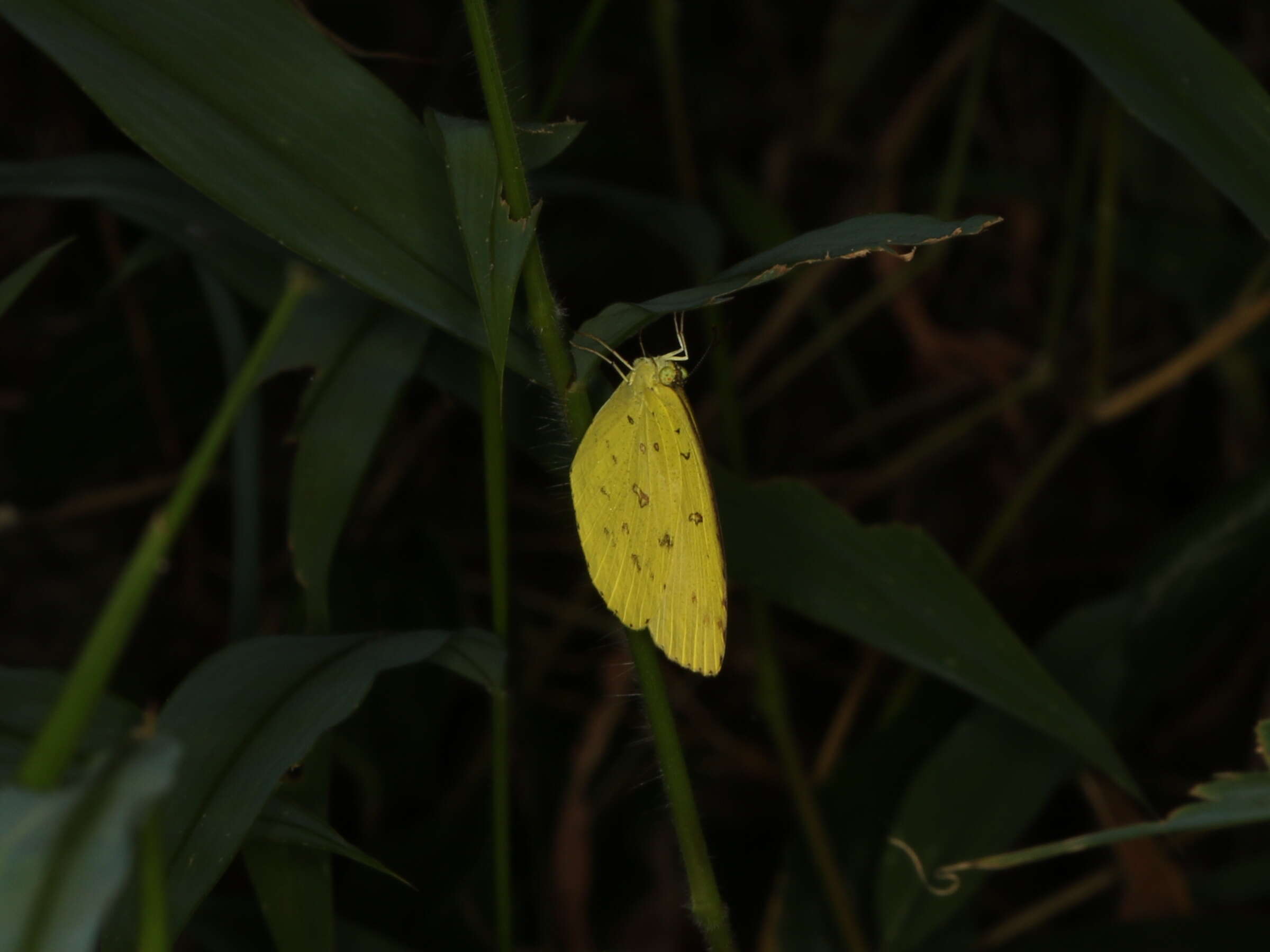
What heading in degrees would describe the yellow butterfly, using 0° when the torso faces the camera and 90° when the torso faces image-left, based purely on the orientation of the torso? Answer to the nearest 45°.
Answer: approximately 270°
